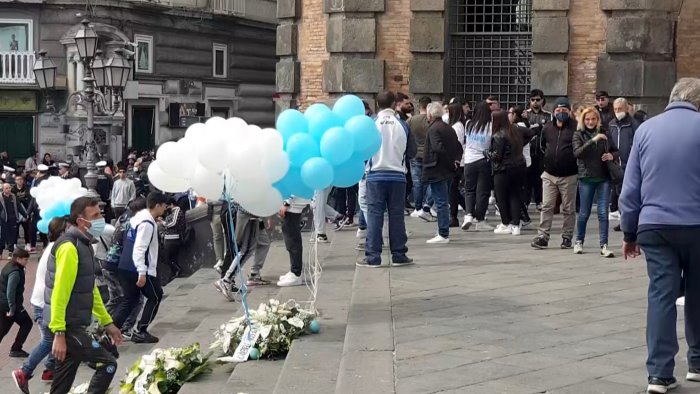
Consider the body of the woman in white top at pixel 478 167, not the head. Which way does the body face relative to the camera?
away from the camera

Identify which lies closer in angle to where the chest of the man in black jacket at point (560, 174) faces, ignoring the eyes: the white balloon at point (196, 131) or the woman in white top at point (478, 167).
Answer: the white balloon

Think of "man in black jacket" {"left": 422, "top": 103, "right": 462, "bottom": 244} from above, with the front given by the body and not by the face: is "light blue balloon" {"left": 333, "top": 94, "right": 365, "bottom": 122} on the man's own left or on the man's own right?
on the man's own left

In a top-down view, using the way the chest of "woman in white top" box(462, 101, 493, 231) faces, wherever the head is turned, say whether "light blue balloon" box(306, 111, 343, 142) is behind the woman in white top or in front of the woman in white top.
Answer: behind

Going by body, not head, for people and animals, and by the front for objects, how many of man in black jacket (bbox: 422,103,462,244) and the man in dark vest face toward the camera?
0

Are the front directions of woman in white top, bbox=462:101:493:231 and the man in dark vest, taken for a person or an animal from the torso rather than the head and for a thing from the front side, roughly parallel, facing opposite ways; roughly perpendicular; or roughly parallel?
roughly perpendicular

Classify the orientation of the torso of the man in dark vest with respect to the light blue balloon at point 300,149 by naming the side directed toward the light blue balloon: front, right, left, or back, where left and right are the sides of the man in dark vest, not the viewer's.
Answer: front

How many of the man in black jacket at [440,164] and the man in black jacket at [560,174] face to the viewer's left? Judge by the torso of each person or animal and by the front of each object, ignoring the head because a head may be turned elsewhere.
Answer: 1

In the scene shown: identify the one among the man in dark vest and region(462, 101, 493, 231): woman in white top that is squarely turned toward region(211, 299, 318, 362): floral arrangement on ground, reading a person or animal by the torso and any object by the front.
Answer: the man in dark vest

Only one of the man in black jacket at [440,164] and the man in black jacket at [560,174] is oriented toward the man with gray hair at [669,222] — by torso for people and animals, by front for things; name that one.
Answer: the man in black jacket at [560,174]
